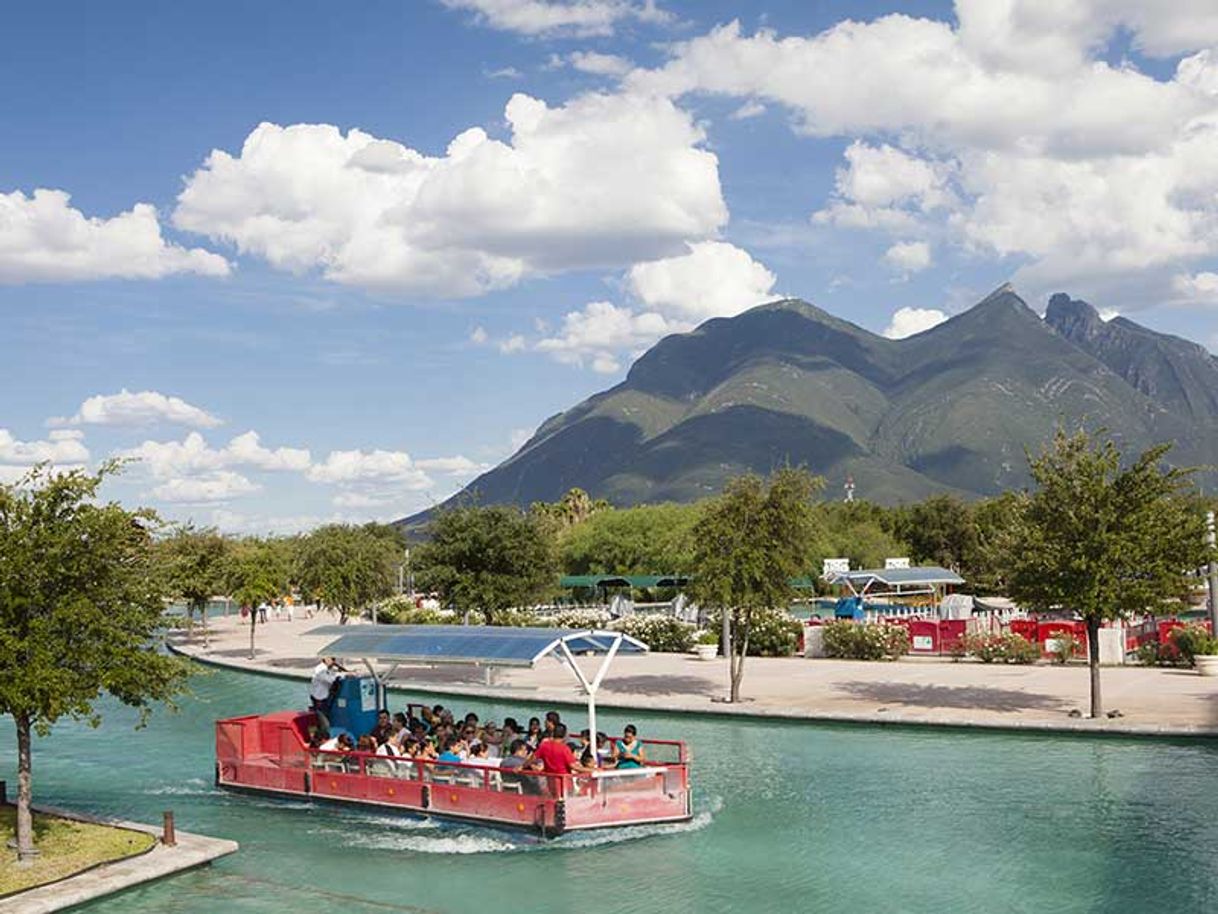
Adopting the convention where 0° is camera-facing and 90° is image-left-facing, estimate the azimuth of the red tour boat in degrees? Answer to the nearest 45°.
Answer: approximately 315°

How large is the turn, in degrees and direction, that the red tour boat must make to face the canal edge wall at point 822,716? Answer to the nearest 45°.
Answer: approximately 90° to its left

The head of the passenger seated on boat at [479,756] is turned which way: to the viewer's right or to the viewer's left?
to the viewer's right

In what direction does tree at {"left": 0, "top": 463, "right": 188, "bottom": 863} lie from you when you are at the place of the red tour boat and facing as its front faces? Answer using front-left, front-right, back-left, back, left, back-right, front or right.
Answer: right

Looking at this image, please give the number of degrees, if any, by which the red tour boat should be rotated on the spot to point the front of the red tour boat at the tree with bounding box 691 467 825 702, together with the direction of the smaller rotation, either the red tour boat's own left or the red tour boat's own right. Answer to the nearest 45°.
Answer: approximately 90° to the red tour boat's own left

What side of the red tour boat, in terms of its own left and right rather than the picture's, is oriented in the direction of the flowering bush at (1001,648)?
left
